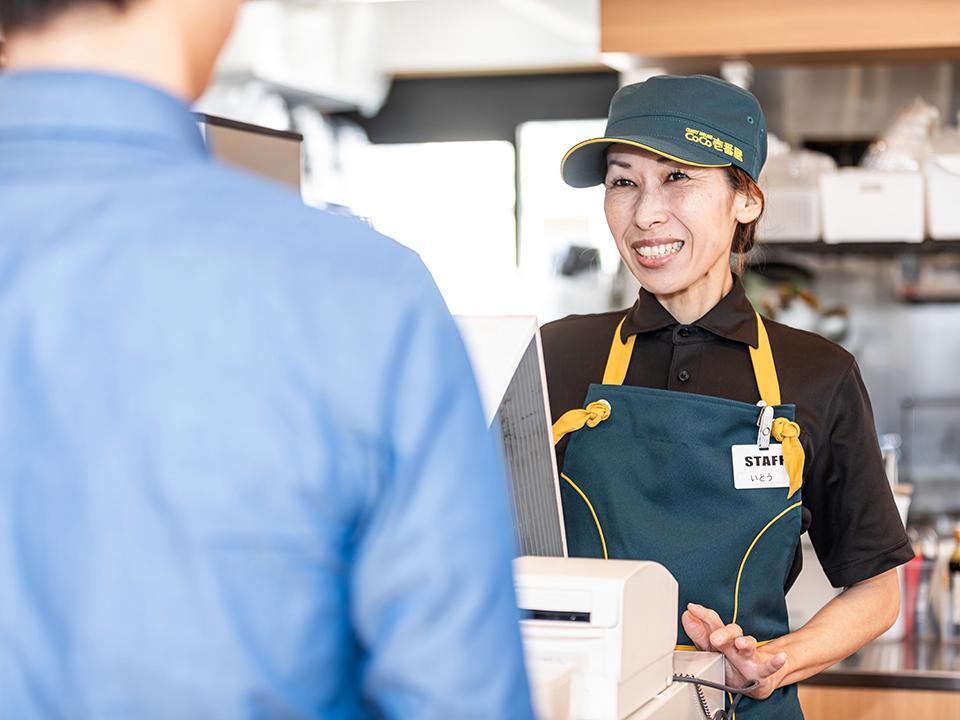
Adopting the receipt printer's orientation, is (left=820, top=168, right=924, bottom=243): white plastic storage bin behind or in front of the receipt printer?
behind

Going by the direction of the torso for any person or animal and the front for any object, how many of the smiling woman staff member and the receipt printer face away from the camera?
0

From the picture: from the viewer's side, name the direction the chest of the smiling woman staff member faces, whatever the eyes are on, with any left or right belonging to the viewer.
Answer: facing the viewer and to the left of the viewer

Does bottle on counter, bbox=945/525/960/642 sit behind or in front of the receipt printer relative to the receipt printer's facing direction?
behind
